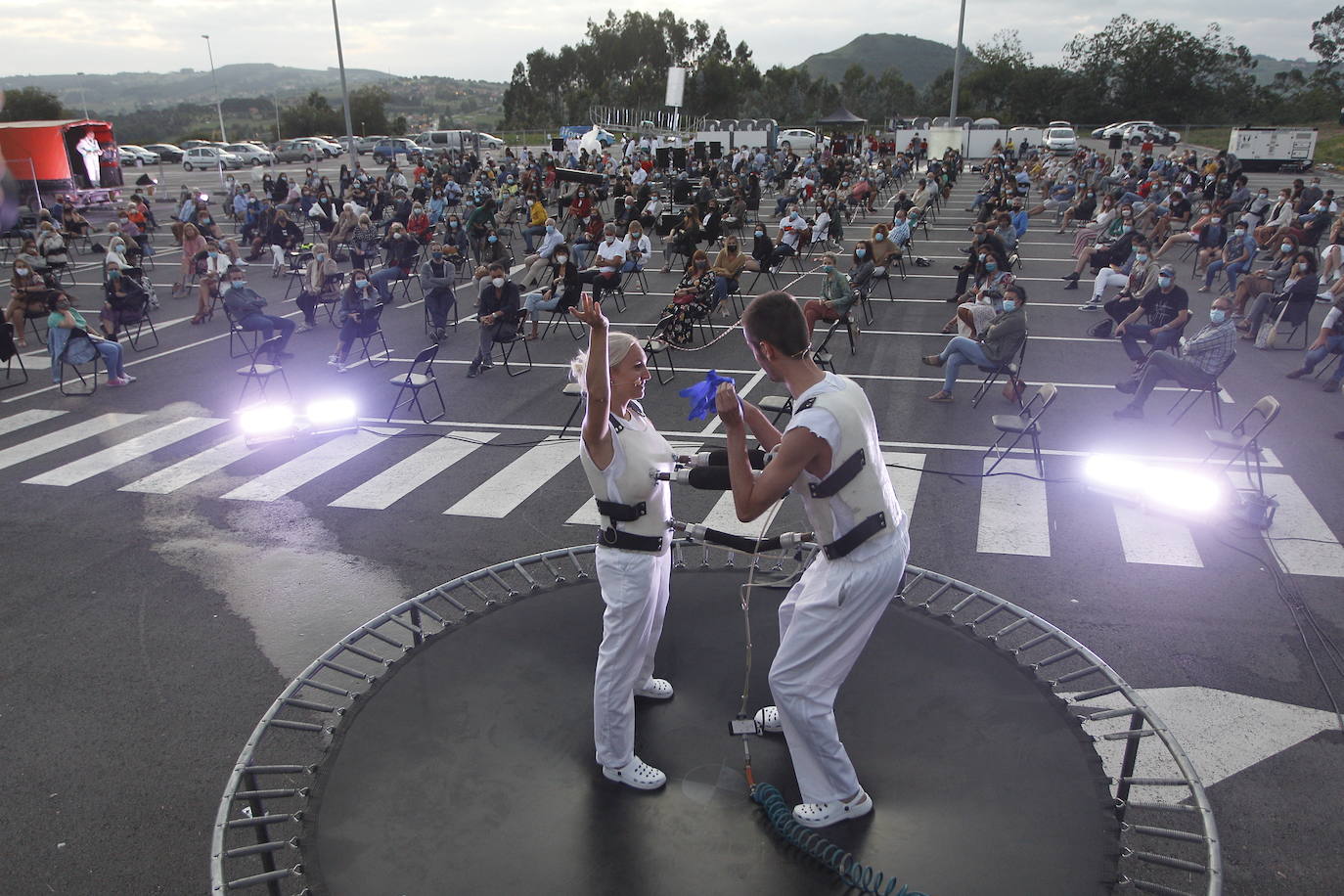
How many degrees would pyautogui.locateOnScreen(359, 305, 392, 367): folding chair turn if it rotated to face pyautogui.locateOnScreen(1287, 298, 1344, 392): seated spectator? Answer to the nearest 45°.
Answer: approximately 90° to its left

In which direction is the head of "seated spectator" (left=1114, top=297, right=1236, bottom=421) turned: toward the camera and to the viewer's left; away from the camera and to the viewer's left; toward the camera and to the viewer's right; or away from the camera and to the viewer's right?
toward the camera and to the viewer's left

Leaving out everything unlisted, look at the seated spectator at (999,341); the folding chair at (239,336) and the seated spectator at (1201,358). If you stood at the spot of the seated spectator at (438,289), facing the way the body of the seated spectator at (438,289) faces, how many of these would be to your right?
1

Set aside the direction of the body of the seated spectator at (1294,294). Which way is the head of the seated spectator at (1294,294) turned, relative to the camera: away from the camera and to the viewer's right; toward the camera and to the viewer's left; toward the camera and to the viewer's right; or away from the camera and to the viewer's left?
toward the camera and to the viewer's left

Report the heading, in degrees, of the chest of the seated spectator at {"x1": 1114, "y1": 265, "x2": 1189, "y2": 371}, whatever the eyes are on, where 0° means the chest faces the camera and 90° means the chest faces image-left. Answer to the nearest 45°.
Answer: approximately 45°

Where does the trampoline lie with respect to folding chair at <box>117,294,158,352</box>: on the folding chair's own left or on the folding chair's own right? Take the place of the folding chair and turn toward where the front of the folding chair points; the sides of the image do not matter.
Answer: on the folding chair's own left

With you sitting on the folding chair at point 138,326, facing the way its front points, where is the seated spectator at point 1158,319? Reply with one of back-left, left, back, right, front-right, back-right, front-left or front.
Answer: left

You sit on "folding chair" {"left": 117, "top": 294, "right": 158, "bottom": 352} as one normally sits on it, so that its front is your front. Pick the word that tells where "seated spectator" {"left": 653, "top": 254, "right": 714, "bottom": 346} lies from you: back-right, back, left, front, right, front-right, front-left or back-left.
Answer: left

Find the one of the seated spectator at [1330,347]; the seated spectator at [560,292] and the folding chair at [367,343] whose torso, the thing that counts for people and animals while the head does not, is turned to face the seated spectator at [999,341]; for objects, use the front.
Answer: the seated spectator at [1330,347]

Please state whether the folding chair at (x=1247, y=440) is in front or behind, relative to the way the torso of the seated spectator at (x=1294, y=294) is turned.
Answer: in front

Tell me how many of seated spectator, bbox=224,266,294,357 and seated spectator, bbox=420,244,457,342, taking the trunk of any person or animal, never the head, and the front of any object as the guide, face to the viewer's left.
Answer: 0

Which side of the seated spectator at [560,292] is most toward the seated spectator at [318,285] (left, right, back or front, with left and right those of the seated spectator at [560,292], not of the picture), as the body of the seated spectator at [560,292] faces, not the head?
right

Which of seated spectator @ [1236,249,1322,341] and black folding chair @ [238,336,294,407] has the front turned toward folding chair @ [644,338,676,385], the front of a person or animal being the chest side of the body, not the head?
the seated spectator

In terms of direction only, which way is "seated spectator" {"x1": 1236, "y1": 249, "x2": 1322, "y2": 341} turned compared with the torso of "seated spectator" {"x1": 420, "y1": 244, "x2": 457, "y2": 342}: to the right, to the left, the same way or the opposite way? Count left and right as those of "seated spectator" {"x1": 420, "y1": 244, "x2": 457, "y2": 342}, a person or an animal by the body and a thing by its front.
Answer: to the right

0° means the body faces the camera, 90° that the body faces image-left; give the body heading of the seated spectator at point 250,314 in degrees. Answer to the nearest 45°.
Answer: approximately 315°
